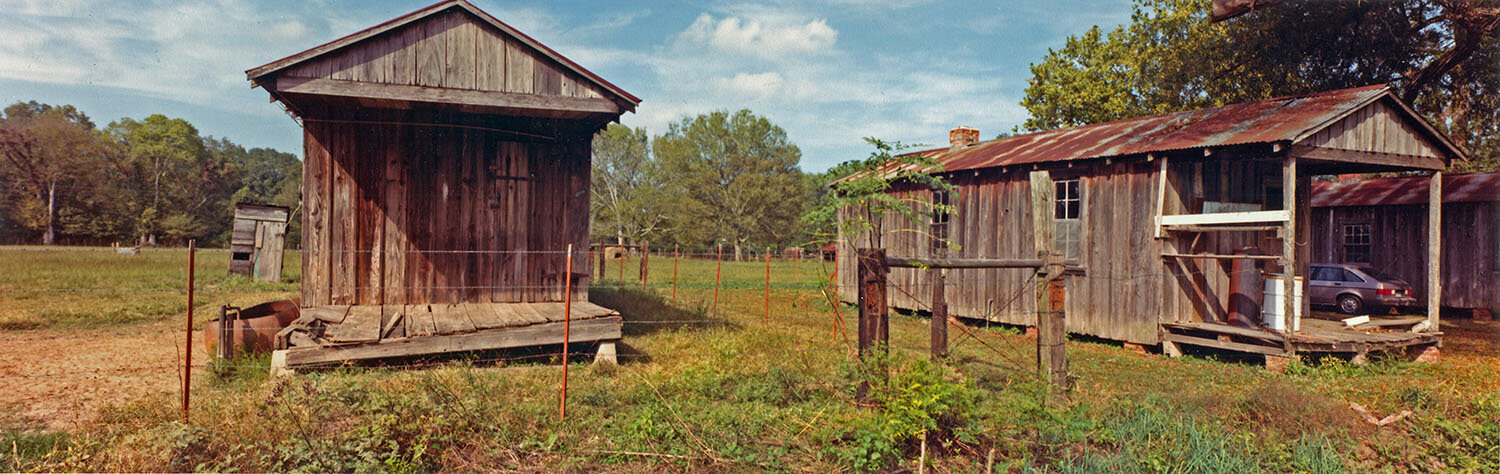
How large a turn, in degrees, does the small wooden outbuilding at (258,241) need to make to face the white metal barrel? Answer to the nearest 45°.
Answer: approximately 45° to its left

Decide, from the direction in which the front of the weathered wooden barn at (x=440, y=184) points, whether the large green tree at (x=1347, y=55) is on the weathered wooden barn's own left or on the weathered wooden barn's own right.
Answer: on the weathered wooden barn's own left

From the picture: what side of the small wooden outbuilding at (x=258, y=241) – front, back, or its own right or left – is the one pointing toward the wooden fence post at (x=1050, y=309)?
front

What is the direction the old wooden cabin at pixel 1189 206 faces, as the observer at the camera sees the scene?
facing the viewer and to the right of the viewer

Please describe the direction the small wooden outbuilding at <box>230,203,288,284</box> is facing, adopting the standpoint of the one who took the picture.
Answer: facing the viewer

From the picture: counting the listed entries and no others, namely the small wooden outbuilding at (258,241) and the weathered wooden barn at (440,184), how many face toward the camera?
2

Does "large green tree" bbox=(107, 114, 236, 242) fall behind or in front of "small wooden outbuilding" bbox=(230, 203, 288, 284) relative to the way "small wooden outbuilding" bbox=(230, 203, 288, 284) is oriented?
behind

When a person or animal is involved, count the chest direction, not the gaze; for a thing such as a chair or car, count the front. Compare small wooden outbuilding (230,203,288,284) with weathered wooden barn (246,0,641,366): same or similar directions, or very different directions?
same or similar directions

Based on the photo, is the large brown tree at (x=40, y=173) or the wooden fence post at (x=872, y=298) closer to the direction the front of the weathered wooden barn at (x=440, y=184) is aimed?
the wooden fence post

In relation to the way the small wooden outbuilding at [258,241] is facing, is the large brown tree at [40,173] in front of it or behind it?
behind

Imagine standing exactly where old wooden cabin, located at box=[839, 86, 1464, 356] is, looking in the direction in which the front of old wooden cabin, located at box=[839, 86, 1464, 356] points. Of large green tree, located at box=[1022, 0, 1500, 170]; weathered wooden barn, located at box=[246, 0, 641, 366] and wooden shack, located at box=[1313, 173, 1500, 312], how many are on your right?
1

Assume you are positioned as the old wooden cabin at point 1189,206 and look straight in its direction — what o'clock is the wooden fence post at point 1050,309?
The wooden fence post is roughly at 2 o'clock from the old wooden cabin.

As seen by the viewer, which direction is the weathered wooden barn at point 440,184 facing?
toward the camera

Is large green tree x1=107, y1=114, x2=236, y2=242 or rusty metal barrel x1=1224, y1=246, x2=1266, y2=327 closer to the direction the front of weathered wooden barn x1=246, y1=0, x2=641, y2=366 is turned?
the rusty metal barrel

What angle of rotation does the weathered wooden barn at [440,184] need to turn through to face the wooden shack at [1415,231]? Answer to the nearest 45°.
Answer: approximately 90° to its left

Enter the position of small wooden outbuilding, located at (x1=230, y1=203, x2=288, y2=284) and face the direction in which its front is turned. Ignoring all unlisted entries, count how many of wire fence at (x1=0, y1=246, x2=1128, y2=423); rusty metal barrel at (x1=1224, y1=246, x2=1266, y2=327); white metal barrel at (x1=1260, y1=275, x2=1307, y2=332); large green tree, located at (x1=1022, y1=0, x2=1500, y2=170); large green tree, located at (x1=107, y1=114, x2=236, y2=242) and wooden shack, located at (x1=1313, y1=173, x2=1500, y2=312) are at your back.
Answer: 1
